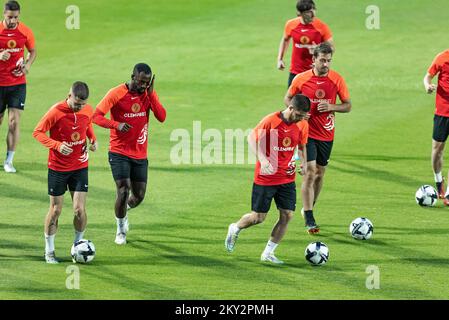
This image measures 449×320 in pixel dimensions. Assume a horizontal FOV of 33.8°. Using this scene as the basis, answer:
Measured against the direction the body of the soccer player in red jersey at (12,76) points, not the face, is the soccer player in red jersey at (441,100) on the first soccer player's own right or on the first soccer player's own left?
on the first soccer player's own left

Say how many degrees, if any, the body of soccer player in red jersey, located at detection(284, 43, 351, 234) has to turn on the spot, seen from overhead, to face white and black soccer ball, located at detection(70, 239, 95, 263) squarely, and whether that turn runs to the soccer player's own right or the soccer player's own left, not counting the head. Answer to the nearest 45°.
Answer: approximately 45° to the soccer player's own right

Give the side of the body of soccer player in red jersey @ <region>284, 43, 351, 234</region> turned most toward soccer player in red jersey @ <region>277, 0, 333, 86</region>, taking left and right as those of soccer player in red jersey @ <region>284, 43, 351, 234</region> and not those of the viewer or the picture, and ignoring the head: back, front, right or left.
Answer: back

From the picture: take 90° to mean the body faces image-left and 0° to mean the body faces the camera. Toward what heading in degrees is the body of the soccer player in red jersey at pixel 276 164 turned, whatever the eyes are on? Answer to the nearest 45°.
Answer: approximately 315°

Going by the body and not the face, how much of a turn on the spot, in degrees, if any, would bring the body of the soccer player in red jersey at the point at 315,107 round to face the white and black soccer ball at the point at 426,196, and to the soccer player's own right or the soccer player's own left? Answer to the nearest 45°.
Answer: approximately 135° to the soccer player's own left

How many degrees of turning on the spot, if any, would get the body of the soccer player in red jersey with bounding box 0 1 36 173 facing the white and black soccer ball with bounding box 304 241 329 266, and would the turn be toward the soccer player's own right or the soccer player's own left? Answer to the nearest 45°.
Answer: approximately 45° to the soccer player's own left

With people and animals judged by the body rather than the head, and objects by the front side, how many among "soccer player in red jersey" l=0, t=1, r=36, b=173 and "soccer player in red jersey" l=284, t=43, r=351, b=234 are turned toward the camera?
2

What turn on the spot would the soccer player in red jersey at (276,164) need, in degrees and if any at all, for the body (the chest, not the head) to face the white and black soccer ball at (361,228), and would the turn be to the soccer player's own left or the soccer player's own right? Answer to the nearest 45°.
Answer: approximately 90° to the soccer player's own left

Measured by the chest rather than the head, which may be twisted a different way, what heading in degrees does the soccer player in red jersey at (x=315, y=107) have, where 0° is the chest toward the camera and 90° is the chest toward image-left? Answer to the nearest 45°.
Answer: approximately 0°
